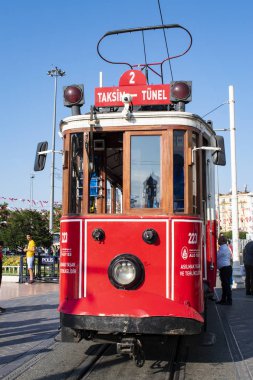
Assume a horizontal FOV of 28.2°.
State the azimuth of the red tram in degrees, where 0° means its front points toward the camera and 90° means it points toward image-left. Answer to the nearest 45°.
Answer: approximately 0°

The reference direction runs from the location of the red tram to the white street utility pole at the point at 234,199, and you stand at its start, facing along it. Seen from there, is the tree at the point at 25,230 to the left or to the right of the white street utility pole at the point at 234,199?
left
